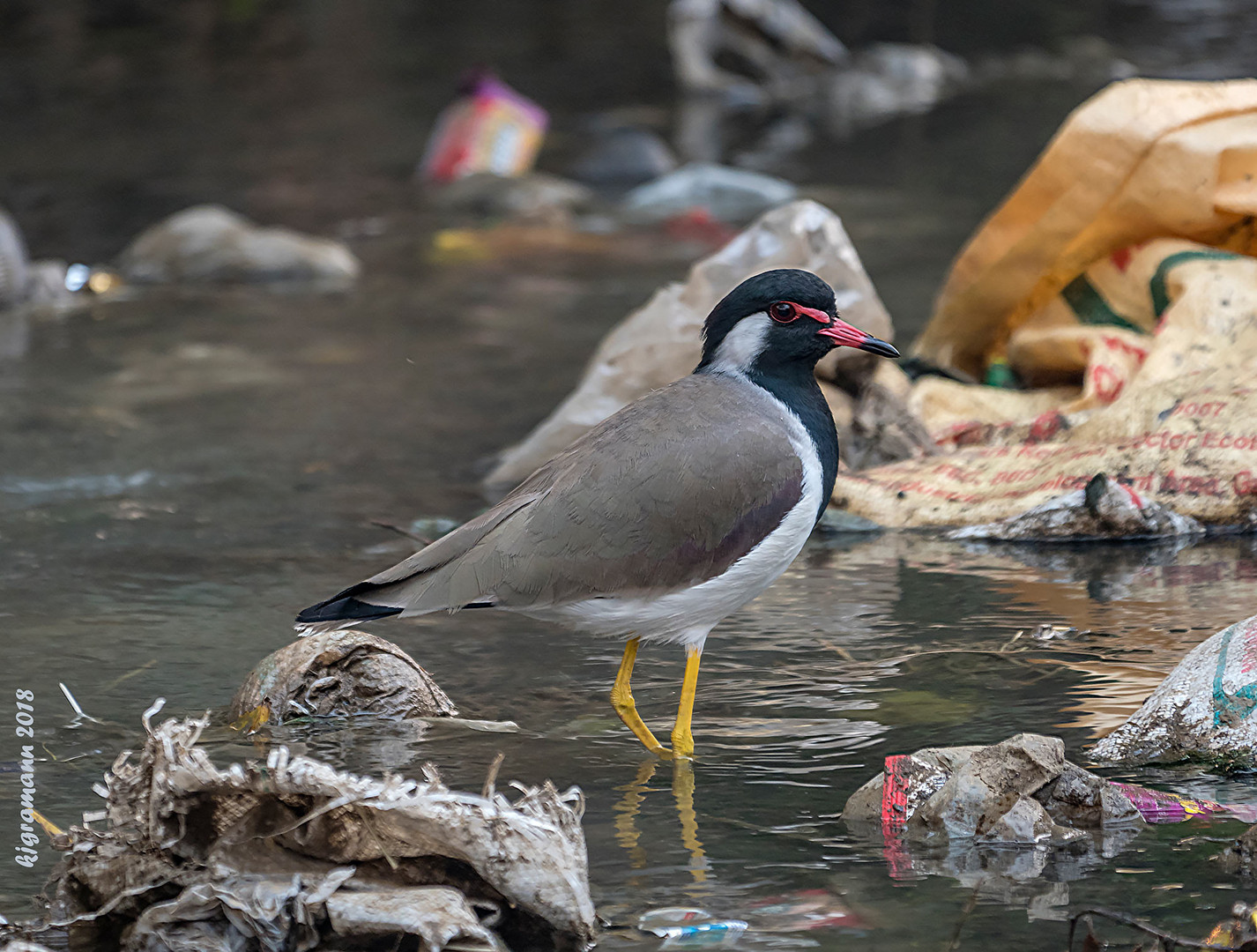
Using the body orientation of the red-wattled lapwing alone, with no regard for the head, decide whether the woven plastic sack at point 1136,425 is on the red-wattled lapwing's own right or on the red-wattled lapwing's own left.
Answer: on the red-wattled lapwing's own left

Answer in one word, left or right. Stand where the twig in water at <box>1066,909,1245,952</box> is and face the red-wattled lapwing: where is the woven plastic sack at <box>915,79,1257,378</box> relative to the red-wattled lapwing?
right

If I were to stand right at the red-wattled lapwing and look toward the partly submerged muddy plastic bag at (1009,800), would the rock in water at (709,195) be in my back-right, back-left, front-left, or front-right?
back-left

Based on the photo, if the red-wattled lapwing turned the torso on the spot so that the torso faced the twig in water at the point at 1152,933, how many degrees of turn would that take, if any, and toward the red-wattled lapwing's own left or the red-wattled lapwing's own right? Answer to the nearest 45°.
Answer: approximately 45° to the red-wattled lapwing's own right

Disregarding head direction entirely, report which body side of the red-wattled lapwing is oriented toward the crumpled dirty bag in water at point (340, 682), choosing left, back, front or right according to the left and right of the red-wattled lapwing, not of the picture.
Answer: back

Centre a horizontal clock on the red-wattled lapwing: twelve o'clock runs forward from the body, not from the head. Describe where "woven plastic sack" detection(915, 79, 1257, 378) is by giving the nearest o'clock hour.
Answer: The woven plastic sack is roughly at 10 o'clock from the red-wattled lapwing.

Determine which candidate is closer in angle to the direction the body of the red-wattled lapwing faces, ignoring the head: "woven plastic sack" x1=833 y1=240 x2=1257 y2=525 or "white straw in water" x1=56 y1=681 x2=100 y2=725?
the woven plastic sack

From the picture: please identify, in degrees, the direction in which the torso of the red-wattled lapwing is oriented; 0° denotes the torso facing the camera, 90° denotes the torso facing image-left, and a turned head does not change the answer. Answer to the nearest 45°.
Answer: approximately 270°

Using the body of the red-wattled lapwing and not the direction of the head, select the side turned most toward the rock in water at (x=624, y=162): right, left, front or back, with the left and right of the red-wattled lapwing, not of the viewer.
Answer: left
